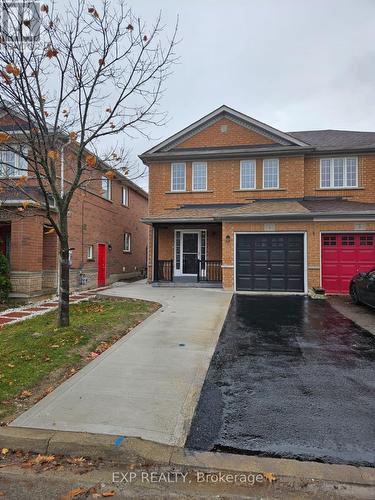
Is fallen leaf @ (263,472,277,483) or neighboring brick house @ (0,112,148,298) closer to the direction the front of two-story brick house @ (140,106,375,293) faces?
the fallen leaf

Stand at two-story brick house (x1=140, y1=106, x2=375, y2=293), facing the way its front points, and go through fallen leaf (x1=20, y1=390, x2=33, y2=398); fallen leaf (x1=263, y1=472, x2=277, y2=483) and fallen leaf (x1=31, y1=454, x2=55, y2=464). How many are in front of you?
3

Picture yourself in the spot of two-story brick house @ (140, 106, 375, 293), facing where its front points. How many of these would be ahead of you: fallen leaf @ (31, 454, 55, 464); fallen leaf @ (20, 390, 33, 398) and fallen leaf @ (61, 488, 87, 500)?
3

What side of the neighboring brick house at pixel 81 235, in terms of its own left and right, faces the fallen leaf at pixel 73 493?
front

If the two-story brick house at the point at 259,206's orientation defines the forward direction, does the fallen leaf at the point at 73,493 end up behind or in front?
in front

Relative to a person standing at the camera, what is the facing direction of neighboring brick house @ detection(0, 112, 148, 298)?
facing the viewer

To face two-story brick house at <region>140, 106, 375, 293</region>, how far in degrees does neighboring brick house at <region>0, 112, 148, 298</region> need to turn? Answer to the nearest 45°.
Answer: approximately 90° to its left

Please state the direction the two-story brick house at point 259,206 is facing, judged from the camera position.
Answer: facing the viewer

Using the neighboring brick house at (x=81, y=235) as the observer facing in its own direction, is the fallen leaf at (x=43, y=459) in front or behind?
in front

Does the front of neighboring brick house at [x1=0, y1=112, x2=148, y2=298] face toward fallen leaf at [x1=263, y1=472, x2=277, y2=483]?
yes

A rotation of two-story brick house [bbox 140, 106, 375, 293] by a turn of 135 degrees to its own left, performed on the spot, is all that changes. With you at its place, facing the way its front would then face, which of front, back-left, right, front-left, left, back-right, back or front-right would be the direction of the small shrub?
back

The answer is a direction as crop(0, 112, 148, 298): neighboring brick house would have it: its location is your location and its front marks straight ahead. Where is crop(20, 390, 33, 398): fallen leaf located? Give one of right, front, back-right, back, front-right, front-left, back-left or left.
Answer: front

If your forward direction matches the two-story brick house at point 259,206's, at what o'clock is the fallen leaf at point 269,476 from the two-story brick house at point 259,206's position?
The fallen leaf is roughly at 12 o'clock from the two-story brick house.

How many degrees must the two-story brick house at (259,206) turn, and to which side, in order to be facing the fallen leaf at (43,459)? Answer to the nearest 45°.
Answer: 0° — it already faces it
